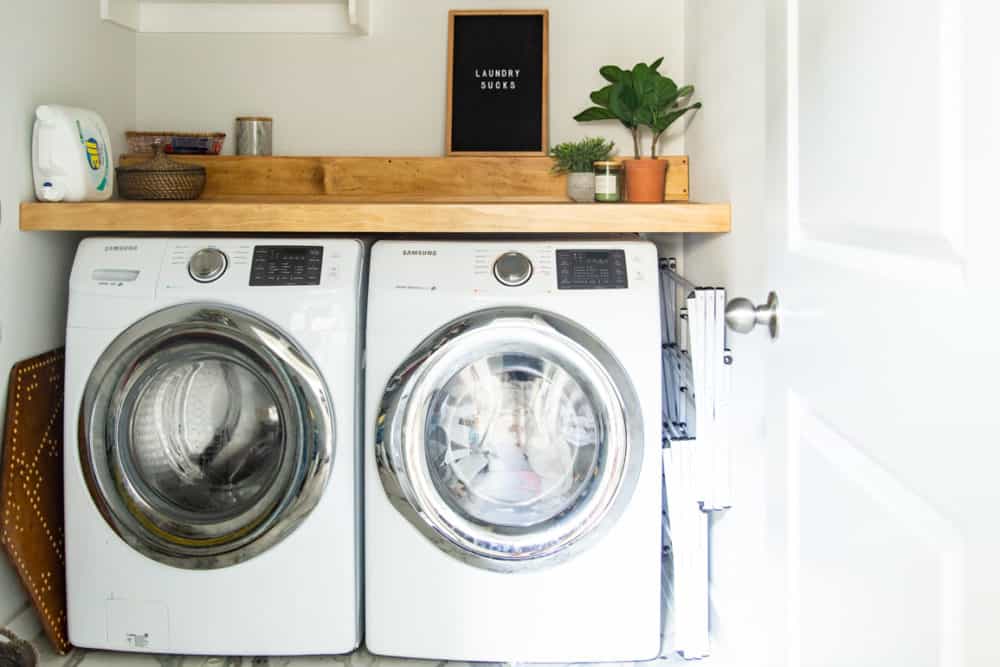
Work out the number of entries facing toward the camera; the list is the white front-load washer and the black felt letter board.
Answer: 2

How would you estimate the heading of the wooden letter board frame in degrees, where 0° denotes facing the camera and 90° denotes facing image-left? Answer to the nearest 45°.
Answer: approximately 0°

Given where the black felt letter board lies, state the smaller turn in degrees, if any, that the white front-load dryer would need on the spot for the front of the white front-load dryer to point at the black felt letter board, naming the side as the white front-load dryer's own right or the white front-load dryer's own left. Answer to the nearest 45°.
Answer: approximately 180°

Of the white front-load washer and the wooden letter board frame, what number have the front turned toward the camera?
2

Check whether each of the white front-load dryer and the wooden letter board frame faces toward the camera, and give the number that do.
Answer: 2

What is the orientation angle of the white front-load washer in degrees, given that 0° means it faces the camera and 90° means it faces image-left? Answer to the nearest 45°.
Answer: approximately 0°
